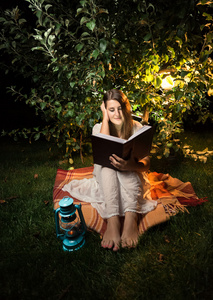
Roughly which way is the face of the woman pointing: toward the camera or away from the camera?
toward the camera

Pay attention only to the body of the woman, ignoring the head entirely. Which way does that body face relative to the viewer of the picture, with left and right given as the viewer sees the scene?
facing the viewer
